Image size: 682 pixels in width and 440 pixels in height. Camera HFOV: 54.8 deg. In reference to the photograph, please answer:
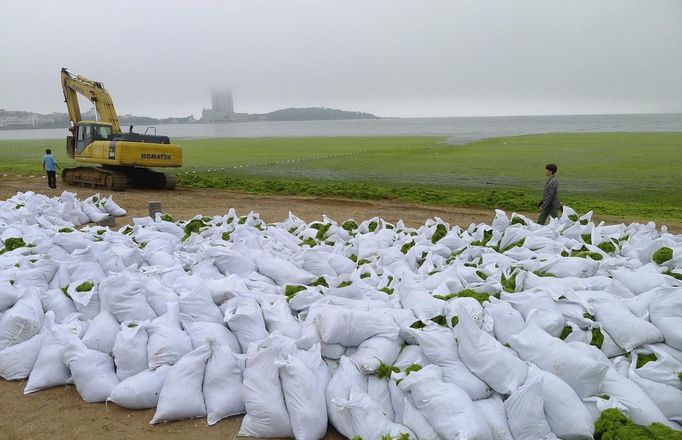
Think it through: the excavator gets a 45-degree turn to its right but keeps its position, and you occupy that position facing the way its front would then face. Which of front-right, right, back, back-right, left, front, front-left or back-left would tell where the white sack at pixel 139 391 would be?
back

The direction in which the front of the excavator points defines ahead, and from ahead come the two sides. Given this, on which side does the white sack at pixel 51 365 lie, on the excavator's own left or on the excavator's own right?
on the excavator's own left

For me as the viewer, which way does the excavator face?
facing away from the viewer and to the left of the viewer

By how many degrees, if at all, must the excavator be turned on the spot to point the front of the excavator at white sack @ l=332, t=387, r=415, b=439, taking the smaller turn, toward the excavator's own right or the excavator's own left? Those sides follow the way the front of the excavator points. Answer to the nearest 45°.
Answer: approximately 135° to the excavator's own left

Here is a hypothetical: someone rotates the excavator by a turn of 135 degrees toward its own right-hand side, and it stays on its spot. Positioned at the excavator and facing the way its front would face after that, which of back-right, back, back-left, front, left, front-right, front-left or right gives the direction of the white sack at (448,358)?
right

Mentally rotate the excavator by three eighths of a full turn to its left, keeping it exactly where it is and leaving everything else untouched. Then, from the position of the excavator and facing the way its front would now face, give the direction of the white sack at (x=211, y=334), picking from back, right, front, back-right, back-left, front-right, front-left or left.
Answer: front

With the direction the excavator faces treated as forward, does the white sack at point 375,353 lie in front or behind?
behind

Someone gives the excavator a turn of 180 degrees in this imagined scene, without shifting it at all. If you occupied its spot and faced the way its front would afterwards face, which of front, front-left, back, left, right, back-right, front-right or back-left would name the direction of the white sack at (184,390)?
front-right

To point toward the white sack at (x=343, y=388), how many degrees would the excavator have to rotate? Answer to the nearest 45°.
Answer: approximately 135° to its left

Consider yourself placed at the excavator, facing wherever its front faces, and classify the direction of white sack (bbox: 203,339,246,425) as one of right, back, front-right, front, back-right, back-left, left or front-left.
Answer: back-left

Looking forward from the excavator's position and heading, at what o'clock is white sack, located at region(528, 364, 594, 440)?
The white sack is roughly at 7 o'clock from the excavator.

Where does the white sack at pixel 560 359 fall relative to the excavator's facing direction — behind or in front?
behind

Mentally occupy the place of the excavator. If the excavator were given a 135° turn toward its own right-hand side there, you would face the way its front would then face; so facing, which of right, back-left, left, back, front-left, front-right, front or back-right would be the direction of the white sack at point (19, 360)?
right

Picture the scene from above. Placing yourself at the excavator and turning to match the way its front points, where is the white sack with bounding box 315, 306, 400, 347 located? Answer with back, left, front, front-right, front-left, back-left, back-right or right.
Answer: back-left

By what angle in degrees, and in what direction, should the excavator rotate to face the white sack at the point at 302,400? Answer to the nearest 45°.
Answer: approximately 135° to its left

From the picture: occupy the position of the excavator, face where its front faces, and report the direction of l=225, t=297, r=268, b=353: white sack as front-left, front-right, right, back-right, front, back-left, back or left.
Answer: back-left
